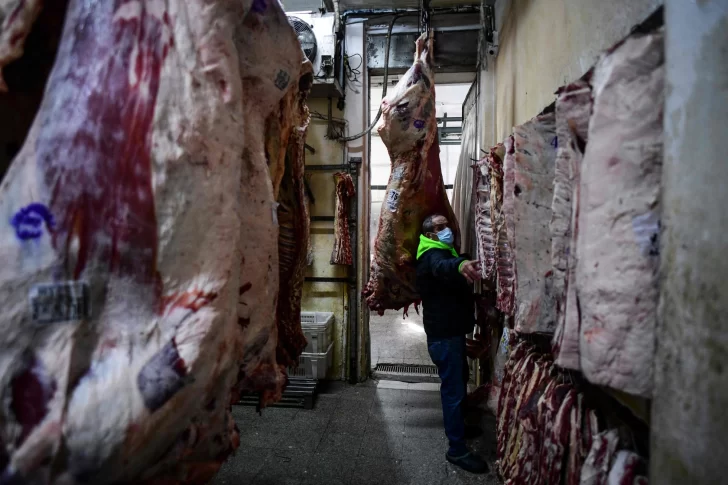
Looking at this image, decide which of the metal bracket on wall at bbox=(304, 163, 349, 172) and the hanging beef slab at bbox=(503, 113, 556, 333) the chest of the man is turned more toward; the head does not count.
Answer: the hanging beef slab

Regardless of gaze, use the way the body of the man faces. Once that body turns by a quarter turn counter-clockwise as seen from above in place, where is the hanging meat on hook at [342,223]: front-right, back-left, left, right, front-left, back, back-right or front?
left

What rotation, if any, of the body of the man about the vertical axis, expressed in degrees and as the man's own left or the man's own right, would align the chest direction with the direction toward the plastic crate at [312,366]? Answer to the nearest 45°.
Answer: approximately 180°

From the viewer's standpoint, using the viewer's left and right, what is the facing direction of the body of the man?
facing the viewer and to the right of the viewer

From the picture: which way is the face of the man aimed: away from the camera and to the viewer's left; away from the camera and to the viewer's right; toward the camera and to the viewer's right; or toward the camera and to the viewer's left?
toward the camera and to the viewer's right

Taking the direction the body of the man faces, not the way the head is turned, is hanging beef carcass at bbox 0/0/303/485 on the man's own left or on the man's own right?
on the man's own right

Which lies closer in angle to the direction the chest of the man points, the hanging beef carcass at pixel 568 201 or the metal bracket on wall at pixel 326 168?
the hanging beef carcass
